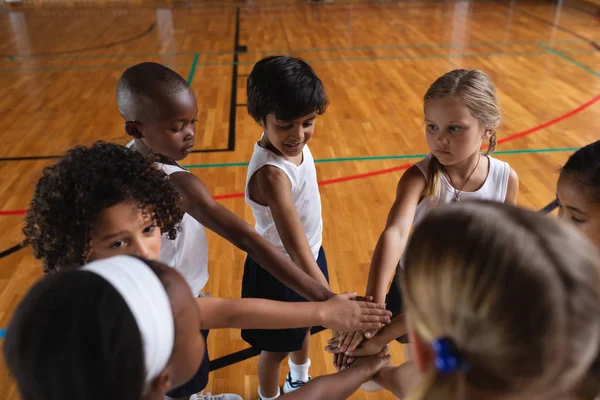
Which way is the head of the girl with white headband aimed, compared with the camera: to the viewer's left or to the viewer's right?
to the viewer's right

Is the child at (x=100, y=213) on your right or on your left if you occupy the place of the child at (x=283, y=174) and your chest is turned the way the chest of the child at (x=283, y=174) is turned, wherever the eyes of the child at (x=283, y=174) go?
on your right

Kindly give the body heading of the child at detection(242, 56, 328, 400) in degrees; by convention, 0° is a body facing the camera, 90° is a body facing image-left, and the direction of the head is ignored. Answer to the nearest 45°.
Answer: approximately 315°

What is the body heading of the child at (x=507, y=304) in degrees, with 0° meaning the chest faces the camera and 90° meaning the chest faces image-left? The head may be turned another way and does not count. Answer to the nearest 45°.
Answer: approximately 135°

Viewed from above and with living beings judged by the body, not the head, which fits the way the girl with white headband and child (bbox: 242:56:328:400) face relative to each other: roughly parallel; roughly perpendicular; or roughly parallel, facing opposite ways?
roughly perpendicular

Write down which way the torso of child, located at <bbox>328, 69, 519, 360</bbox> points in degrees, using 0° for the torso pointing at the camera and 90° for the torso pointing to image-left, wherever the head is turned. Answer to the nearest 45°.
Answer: approximately 45°

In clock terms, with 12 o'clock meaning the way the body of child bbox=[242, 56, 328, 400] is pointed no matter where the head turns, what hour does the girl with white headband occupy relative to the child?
The girl with white headband is roughly at 2 o'clock from the child.

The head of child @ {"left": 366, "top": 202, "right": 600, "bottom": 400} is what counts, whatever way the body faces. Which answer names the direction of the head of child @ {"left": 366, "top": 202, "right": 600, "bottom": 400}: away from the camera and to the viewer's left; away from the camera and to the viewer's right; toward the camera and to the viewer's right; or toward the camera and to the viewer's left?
away from the camera and to the viewer's left

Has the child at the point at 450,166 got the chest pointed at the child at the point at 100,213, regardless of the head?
no

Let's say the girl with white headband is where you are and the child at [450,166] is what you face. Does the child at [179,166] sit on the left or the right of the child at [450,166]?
left
